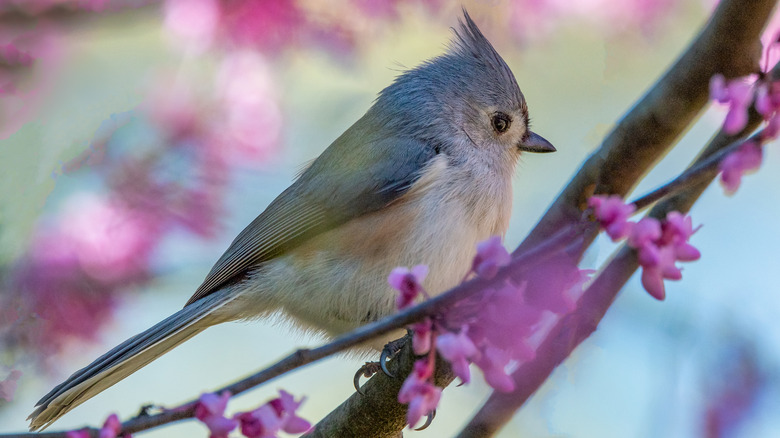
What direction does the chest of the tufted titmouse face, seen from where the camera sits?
to the viewer's right

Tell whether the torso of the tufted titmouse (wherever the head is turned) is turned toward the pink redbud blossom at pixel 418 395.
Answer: no

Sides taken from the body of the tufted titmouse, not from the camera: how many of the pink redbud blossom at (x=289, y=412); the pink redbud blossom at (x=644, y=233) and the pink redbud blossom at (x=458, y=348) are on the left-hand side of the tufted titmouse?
0

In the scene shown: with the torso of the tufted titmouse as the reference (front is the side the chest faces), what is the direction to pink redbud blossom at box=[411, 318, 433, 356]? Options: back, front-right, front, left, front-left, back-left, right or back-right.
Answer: front

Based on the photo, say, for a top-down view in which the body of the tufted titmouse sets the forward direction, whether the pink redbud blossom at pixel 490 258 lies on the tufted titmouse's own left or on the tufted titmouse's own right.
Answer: on the tufted titmouse's own right

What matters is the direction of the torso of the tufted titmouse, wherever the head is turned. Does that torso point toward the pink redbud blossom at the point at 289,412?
no
